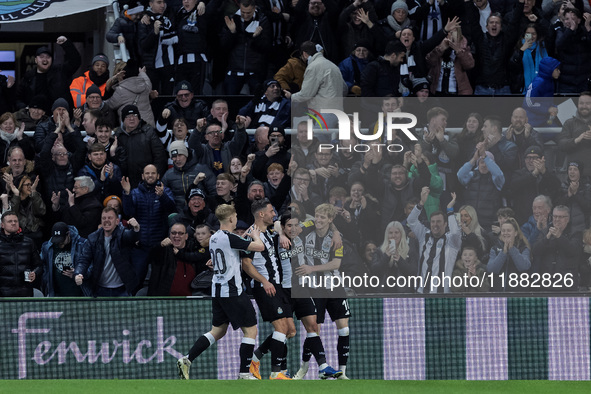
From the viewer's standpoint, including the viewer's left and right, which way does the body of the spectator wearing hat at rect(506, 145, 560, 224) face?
facing the viewer

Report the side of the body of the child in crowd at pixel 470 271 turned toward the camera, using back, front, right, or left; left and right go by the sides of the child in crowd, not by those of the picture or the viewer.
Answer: front

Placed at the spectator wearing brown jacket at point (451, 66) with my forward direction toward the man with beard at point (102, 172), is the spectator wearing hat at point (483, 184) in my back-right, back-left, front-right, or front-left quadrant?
front-left

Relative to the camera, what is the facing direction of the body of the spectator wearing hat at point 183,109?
toward the camera

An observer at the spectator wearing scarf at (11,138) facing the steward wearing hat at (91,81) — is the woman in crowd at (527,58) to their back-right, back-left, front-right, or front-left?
front-right

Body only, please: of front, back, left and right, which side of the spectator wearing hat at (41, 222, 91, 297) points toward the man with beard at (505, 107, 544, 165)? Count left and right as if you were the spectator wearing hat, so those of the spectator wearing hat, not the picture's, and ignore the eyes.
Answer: left

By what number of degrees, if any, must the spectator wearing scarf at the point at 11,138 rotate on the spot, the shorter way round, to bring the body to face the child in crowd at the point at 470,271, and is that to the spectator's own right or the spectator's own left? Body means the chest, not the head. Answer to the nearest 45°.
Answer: approximately 45° to the spectator's own left

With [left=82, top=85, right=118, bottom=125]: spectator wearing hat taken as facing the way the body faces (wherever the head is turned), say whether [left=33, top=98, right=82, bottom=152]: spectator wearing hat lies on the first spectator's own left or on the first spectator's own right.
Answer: on the first spectator's own right

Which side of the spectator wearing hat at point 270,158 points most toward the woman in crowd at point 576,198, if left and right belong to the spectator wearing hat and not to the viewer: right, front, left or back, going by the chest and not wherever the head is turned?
left
